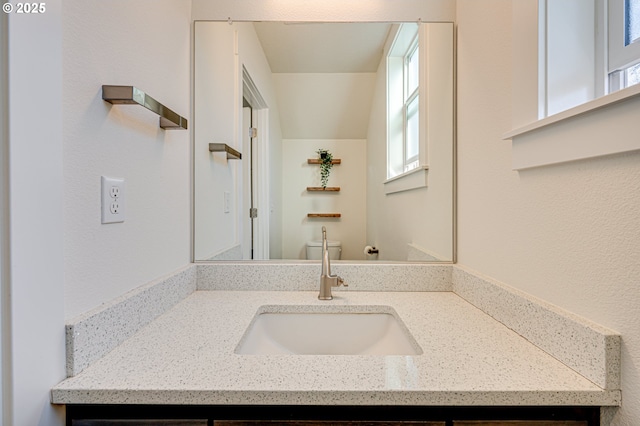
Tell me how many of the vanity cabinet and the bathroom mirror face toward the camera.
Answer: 2

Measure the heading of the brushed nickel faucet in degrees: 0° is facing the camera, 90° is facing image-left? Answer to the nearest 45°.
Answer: approximately 0°

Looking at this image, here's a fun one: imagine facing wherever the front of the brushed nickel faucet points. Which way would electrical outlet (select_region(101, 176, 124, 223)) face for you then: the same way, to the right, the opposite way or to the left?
to the left

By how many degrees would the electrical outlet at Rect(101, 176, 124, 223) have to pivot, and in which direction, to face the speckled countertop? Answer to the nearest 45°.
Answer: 0° — it already faces it

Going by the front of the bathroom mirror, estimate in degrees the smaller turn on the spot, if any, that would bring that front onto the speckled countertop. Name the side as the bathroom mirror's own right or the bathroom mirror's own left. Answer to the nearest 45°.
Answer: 0° — it already faces it

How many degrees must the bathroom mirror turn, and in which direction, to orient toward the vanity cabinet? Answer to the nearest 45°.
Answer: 0° — it already faces it

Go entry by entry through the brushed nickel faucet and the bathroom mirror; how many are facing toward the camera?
2

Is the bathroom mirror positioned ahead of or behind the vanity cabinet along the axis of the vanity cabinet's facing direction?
behind

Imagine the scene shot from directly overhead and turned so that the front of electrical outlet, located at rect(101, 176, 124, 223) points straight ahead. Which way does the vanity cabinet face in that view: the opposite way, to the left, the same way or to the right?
to the right
